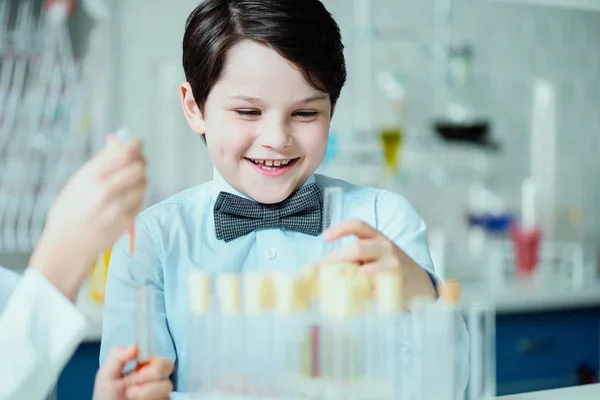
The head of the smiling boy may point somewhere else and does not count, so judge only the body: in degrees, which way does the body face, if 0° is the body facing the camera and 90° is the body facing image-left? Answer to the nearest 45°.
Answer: approximately 0°

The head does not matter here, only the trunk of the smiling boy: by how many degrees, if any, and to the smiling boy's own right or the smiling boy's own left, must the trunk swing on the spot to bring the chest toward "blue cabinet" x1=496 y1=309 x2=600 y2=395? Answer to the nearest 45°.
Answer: approximately 135° to the smiling boy's own left

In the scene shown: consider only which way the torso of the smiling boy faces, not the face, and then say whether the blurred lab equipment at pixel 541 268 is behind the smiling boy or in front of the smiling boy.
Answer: behind

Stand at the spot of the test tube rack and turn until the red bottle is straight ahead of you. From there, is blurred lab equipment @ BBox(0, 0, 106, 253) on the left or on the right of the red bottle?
left
